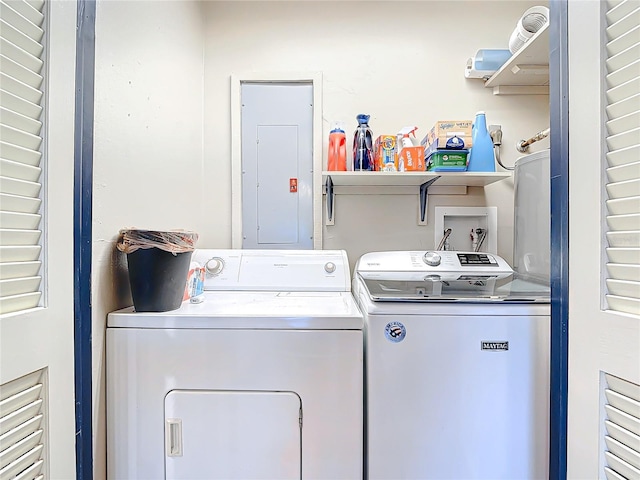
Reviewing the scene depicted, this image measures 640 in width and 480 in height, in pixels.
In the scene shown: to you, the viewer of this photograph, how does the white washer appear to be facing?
facing the viewer

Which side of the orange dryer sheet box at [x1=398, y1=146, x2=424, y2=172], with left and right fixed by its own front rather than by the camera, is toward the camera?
front

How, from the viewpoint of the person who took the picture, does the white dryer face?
facing the viewer

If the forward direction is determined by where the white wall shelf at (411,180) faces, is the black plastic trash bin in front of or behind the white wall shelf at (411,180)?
in front

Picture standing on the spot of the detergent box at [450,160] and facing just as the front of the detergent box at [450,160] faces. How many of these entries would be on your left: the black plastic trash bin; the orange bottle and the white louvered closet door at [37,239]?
0

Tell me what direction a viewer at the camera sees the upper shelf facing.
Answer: facing to the left of the viewer
